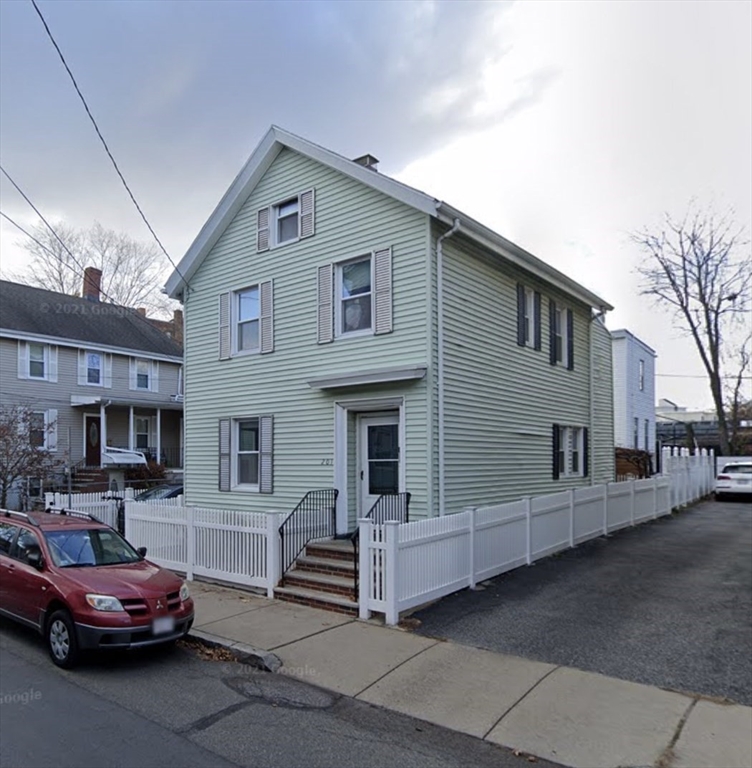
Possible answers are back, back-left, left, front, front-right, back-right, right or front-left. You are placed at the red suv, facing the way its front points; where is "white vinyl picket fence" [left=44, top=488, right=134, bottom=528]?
back-left

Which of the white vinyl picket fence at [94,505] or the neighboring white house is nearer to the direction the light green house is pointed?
the white vinyl picket fence

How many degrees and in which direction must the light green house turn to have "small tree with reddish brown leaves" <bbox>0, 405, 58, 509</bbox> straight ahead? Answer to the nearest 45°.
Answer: approximately 90° to its right

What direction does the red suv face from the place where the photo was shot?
facing the viewer and to the right of the viewer

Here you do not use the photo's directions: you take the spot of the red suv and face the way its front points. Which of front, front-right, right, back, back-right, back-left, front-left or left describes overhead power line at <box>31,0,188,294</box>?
back-left

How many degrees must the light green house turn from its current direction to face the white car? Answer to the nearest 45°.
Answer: approximately 180°

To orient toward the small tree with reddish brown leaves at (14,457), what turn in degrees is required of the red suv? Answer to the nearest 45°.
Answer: approximately 135° to its left

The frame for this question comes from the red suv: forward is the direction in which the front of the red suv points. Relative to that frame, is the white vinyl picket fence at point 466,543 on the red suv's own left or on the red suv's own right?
on the red suv's own left

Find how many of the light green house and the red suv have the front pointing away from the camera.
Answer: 0

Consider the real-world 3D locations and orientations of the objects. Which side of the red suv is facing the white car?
left

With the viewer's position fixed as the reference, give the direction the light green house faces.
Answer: facing the viewer and to the left of the viewer
